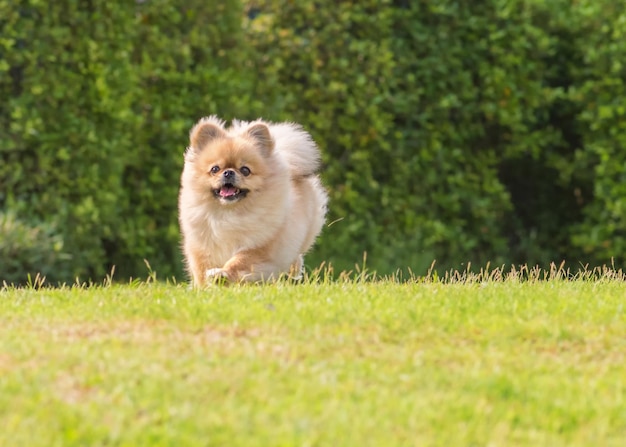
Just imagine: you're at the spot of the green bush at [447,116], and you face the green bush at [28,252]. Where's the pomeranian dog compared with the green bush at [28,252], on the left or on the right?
left

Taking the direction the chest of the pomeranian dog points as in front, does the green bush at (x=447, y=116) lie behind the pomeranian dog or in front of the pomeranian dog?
behind

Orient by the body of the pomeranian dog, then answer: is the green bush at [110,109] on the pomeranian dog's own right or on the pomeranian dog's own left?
on the pomeranian dog's own right

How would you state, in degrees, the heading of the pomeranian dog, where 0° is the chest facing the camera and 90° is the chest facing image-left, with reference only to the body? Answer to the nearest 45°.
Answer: approximately 45°

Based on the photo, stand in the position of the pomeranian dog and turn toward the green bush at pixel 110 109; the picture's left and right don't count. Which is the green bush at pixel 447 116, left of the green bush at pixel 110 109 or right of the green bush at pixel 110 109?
right

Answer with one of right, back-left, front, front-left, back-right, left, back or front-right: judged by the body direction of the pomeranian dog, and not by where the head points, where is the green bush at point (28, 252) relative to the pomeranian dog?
right

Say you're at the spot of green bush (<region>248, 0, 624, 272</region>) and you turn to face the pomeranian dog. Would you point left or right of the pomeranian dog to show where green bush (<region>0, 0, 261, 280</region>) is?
right
